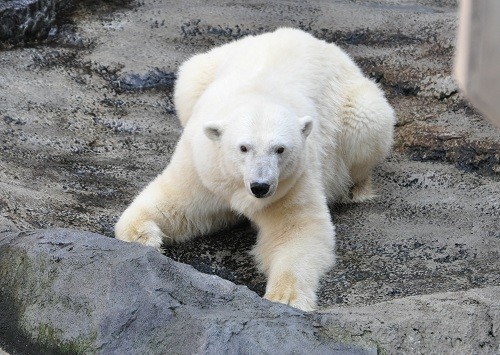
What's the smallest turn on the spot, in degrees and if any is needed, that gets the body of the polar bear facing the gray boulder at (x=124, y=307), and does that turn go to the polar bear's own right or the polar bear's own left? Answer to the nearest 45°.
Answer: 0° — it already faces it

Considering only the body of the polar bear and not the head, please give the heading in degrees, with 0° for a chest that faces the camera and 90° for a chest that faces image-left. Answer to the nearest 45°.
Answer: approximately 0°
